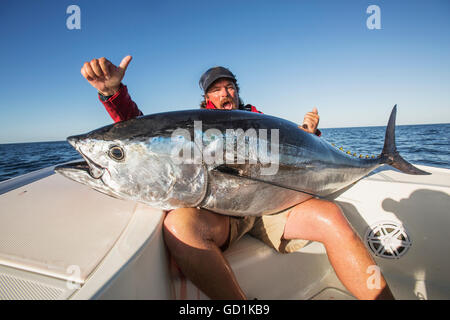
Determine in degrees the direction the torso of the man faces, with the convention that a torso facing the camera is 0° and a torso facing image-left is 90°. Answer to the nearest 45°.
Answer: approximately 0°

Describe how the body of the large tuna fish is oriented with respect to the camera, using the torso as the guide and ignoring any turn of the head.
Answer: to the viewer's left
